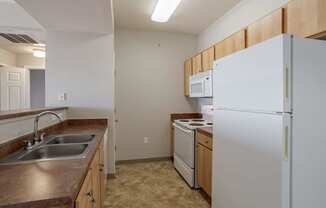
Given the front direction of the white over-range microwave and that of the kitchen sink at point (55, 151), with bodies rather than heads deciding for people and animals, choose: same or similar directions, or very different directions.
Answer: very different directions

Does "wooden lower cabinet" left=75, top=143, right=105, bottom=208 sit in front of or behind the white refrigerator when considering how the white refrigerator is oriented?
in front

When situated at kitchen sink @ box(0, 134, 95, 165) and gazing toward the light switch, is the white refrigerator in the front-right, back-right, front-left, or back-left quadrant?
back-right

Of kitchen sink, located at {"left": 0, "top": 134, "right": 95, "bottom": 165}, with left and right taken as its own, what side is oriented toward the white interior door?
left

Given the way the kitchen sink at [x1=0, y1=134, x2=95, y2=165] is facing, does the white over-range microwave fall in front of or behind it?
in front

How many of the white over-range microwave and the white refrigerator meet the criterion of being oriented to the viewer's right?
0

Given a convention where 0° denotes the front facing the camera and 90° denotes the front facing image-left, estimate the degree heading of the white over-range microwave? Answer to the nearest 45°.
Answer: approximately 45°

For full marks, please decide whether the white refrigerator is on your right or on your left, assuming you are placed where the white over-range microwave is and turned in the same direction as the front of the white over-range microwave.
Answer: on your left

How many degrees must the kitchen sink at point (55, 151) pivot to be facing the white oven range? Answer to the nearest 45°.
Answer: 0° — it already faces it

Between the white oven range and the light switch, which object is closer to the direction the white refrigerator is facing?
the light switch

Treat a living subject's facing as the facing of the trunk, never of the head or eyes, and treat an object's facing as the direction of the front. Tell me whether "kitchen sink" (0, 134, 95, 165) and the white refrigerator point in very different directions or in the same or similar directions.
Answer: very different directions

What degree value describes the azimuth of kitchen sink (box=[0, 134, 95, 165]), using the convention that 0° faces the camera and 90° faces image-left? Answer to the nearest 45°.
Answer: approximately 270°

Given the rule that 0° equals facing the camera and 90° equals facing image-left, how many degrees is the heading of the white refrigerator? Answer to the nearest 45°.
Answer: approximately 45°
